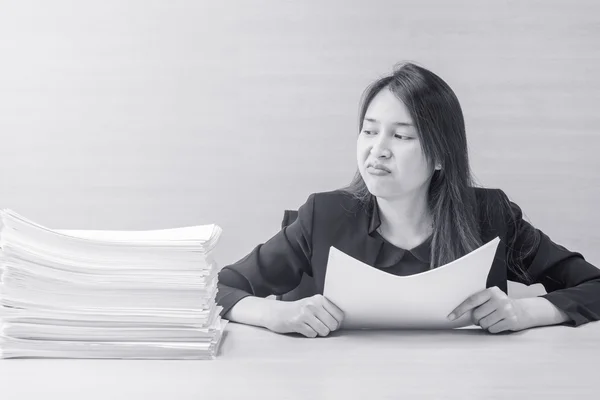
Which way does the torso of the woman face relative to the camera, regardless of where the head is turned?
toward the camera

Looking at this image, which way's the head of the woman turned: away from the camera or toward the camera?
toward the camera

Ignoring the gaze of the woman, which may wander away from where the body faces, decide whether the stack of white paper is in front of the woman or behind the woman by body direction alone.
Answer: in front
